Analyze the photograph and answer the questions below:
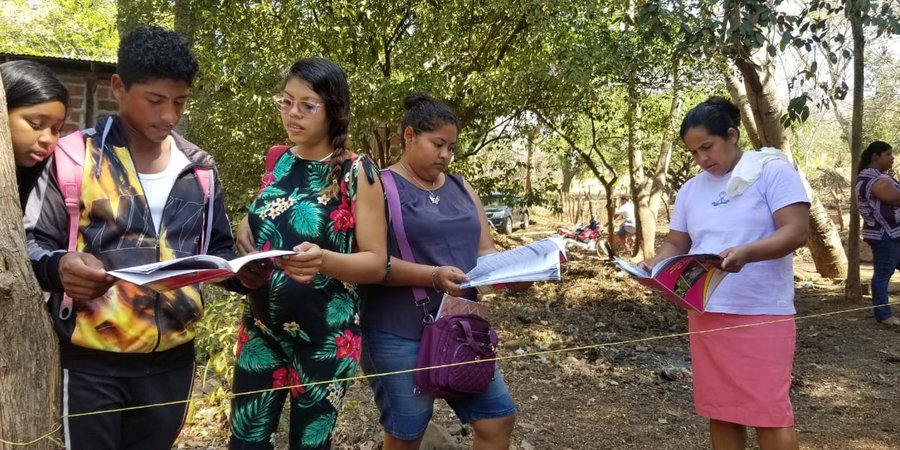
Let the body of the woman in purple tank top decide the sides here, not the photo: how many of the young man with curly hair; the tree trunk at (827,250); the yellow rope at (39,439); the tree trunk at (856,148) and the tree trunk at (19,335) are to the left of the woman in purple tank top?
2

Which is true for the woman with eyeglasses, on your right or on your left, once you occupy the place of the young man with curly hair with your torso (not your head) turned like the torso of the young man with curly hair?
on your left

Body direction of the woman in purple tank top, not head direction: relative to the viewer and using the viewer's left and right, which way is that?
facing the viewer and to the right of the viewer

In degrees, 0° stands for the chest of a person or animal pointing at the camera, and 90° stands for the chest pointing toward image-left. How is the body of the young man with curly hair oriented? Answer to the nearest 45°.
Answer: approximately 315°

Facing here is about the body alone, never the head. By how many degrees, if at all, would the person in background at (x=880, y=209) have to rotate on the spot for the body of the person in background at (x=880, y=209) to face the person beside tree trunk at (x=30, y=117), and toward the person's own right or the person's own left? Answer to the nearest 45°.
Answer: approximately 90° to the person's own right

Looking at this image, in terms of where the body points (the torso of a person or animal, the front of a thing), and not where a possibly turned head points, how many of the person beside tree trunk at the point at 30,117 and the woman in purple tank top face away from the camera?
0

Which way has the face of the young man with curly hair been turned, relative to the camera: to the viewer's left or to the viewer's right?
to the viewer's right

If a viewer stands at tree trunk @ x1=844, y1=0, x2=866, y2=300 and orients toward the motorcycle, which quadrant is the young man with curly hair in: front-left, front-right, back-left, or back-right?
back-left

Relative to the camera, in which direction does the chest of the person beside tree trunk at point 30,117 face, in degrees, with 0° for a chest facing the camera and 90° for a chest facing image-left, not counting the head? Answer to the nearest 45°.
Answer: approximately 315°

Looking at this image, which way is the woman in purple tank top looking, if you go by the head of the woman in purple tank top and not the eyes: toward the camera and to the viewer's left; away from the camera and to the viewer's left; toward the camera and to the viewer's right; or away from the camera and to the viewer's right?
toward the camera and to the viewer's right
